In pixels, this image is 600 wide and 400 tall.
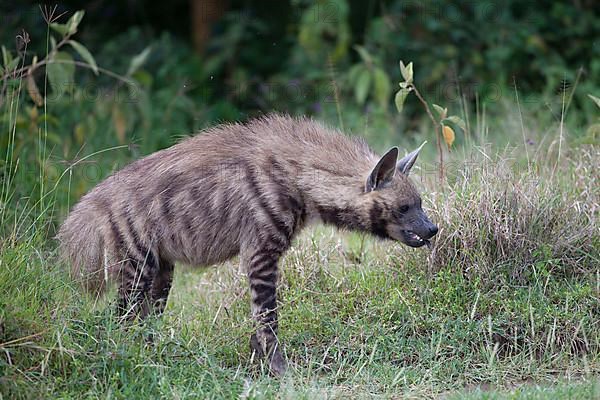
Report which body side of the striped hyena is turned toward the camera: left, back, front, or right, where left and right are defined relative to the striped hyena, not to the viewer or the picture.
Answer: right
